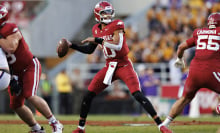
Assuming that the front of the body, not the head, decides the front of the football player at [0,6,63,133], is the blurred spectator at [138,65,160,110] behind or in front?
behind

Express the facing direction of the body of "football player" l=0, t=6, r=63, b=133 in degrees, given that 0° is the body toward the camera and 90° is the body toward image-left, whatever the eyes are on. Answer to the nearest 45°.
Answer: approximately 45°

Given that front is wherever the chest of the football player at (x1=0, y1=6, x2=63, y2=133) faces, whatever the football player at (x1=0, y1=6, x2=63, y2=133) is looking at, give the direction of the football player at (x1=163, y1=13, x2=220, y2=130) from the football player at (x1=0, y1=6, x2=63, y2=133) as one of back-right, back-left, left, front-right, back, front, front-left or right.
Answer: back-left
